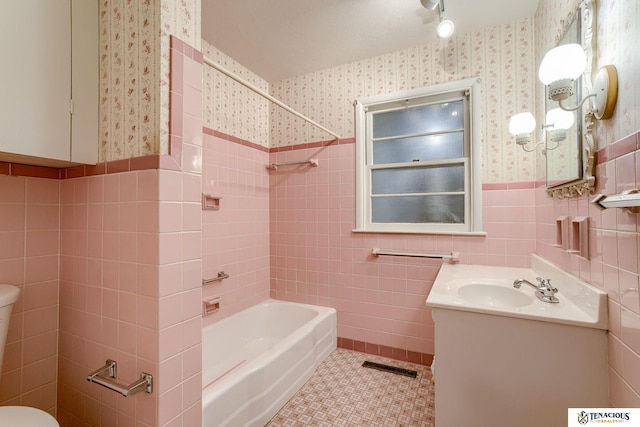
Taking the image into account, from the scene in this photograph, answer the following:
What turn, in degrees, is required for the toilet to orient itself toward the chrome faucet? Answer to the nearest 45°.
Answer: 0° — it already faces it

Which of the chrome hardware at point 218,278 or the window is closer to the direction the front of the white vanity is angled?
the chrome hardware

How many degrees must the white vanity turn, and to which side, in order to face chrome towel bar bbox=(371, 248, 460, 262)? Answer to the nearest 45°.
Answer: approximately 45° to its right

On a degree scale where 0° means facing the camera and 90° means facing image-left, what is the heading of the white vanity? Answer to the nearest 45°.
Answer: approximately 90°

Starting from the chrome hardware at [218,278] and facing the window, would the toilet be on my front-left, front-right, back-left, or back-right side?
back-right

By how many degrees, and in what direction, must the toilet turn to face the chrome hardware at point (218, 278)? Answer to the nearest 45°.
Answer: approximately 90° to its left

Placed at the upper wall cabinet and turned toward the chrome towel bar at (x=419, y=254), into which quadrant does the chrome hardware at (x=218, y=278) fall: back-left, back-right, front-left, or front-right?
front-left

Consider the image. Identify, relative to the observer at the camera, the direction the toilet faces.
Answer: facing the viewer and to the right of the viewer

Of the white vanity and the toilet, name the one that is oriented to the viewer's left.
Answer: the white vanity

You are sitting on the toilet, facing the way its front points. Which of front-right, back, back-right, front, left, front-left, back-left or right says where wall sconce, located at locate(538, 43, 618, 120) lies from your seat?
front

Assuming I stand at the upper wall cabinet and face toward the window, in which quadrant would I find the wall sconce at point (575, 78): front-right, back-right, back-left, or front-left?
front-right

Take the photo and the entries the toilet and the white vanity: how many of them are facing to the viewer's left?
1

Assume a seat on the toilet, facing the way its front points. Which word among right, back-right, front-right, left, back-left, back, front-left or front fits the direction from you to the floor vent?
front-left

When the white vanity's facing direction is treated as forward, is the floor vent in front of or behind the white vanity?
in front

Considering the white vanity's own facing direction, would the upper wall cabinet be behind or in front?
in front

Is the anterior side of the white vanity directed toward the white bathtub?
yes
